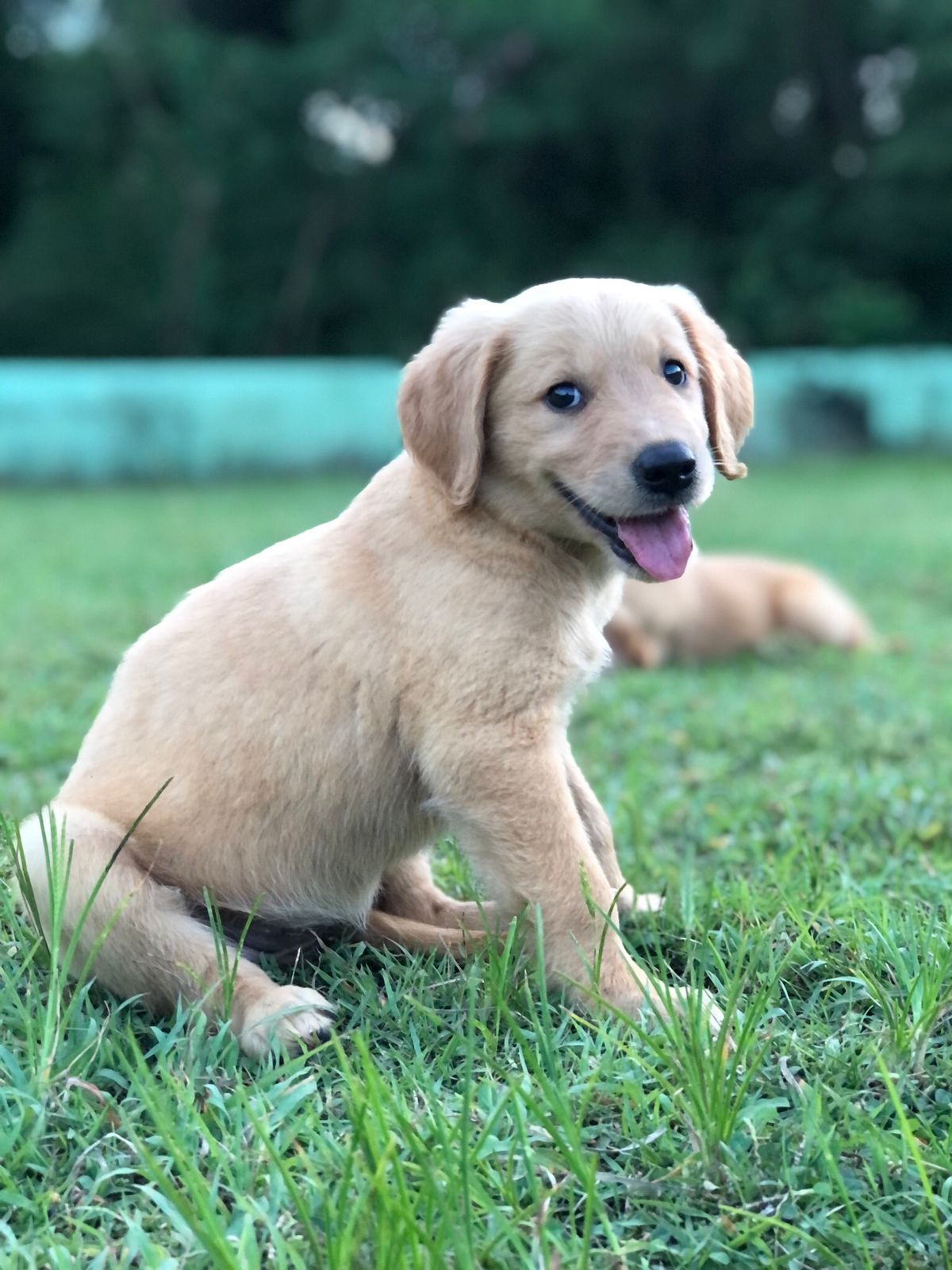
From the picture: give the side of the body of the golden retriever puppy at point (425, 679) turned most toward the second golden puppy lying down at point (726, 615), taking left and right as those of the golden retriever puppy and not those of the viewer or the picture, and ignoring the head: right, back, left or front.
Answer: left

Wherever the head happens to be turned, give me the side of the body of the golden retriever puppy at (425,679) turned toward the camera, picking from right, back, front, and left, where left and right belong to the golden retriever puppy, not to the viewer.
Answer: right
